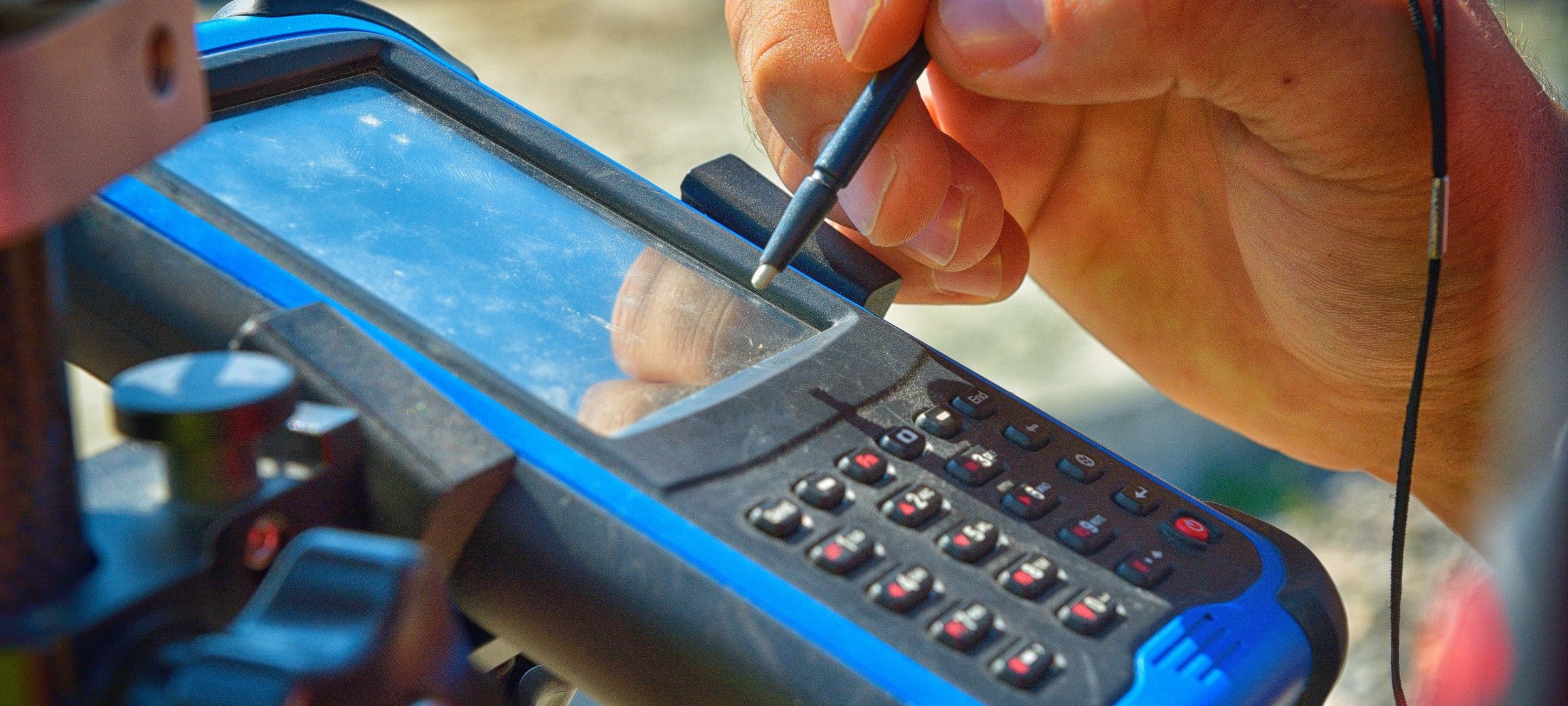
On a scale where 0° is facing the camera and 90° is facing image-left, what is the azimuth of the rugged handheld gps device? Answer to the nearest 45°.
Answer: approximately 315°
